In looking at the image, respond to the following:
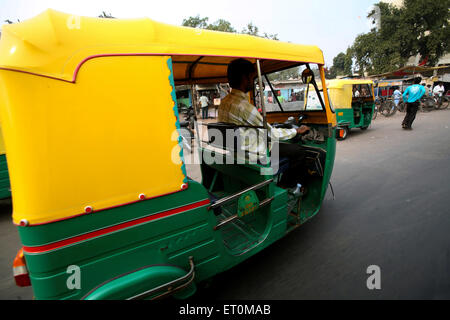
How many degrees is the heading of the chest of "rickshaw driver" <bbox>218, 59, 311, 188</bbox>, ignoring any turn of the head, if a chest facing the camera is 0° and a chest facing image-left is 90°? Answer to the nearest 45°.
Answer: approximately 225°

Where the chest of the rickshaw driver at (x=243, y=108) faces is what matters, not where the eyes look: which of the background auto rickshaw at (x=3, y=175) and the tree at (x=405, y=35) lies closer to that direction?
the tree

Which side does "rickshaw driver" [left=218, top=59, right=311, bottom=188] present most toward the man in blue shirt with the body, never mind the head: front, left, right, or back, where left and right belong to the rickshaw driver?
front

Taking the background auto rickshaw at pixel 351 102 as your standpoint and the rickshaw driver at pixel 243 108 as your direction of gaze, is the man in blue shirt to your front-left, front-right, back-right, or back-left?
back-left

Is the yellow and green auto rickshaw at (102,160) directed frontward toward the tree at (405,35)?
yes

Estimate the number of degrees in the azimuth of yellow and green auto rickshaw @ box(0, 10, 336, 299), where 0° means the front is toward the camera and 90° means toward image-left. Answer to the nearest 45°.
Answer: approximately 225°

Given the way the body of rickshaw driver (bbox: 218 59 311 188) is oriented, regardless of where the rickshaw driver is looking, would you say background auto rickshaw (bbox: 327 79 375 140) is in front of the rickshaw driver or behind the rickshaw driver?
in front

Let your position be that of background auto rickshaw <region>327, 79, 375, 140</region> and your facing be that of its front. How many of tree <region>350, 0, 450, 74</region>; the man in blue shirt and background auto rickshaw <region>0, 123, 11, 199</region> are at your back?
1

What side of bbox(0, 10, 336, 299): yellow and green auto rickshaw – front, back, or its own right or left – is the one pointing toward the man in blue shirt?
front

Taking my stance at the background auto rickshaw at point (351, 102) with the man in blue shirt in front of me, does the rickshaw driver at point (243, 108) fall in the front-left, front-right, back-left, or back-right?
back-right

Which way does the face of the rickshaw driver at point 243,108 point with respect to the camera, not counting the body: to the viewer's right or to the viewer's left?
to the viewer's right

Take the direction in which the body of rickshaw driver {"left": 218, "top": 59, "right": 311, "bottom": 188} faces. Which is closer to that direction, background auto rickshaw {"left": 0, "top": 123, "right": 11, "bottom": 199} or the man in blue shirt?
the man in blue shirt
